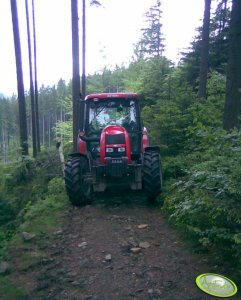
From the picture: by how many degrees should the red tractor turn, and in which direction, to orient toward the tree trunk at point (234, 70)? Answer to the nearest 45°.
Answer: approximately 90° to its left

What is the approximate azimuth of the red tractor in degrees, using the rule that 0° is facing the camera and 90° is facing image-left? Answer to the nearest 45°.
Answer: approximately 0°

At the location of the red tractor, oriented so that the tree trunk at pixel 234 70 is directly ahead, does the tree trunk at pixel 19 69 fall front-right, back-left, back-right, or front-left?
back-left

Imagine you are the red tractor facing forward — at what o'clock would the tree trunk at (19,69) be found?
The tree trunk is roughly at 5 o'clock from the red tractor.
